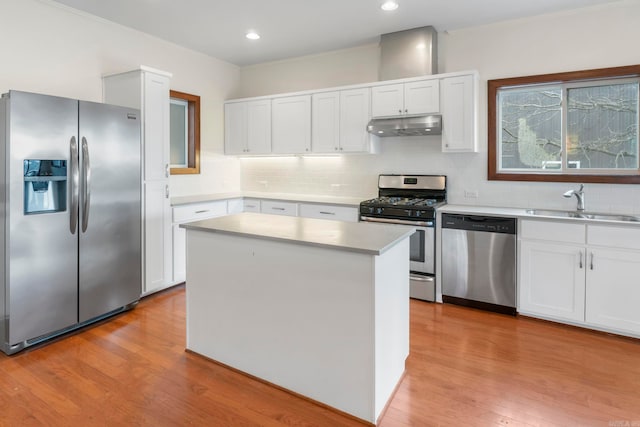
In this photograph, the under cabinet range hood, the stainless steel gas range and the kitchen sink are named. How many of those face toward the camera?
3

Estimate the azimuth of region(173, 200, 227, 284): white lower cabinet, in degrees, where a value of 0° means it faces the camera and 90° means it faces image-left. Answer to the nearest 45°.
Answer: approximately 315°

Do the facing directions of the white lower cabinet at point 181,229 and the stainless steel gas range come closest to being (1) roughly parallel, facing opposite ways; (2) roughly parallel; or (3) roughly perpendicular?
roughly perpendicular

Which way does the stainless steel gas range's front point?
toward the camera

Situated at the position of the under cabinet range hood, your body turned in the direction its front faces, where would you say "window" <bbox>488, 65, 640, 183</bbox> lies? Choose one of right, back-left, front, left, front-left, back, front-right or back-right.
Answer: left

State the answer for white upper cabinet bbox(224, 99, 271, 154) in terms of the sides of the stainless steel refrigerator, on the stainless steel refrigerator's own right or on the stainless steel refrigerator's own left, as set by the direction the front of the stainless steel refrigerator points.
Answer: on the stainless steel refrigerator's own left

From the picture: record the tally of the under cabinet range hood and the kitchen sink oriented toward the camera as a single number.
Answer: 2

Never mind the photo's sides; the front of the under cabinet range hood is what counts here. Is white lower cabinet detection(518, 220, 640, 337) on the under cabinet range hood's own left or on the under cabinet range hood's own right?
on the under cabinet range hood's own left

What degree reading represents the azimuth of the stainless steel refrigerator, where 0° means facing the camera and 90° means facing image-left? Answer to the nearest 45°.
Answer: approximately 315°

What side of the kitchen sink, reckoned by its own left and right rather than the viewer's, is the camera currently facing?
front

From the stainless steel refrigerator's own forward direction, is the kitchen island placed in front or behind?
in front

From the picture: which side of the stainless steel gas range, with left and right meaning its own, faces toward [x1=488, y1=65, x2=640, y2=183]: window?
left

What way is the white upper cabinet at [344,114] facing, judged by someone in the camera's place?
facing the viewer and to the left of the viewer

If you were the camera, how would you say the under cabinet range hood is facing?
facing the viewer
